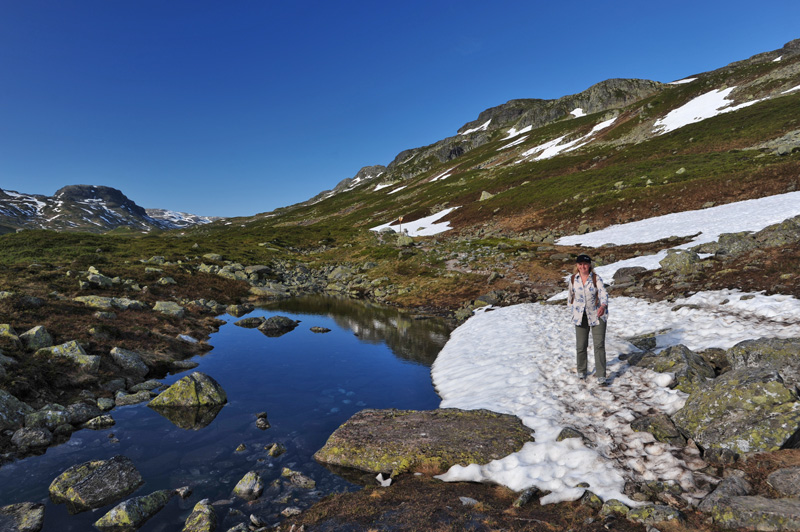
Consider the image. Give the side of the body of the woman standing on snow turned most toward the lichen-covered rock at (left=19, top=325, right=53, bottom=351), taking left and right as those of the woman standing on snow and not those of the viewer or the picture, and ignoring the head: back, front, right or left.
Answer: right

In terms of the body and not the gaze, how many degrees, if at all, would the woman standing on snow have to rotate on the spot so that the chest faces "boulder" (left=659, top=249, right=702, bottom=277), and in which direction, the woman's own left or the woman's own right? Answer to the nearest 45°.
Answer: approximately 180°

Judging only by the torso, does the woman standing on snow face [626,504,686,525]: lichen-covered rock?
yes

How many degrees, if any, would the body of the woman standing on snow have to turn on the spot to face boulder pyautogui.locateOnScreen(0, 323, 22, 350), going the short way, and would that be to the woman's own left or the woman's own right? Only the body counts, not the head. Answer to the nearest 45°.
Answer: approximately 90° to the woman's own right

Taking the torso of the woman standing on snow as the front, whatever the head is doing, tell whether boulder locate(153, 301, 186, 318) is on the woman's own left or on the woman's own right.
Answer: on the woman's own right

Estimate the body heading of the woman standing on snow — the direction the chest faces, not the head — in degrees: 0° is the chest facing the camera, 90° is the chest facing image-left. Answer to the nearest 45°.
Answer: approximately 0°

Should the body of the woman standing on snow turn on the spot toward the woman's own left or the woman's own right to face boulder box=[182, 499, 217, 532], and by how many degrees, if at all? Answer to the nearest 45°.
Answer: approximately 45° to the woman's own right
